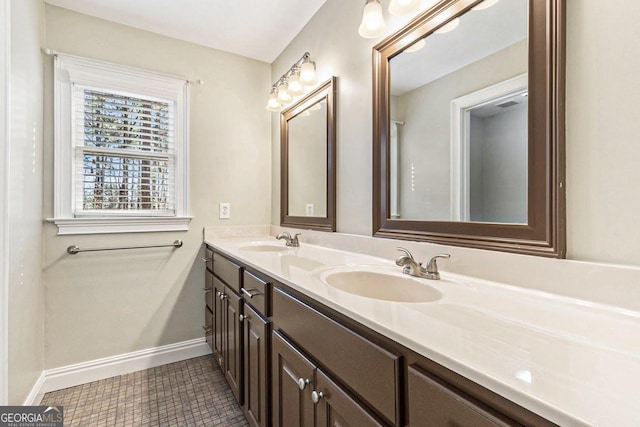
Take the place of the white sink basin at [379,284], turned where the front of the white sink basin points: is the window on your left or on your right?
on your right

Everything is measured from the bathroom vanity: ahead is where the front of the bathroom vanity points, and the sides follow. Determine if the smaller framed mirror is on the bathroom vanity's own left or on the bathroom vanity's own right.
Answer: on the bathroom vanity's own right

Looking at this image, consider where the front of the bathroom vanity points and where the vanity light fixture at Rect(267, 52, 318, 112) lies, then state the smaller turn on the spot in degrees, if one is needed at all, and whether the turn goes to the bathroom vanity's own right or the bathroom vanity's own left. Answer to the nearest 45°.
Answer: approximately 90° to the bathroom vanity's own right

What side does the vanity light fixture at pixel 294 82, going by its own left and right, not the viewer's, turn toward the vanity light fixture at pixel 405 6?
left

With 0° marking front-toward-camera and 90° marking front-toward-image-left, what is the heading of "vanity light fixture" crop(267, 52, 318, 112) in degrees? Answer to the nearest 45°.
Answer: approximately 45°

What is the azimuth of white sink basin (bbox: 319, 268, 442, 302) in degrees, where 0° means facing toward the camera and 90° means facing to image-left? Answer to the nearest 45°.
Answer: approximately 45°

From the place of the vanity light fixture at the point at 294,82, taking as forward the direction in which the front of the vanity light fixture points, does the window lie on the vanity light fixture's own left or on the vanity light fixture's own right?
on the vanity light fixture's own right

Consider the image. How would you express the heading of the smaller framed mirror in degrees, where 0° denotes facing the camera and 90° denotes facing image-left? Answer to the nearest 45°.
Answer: approximately 45°

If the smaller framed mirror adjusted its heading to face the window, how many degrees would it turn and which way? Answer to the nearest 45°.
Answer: approximately 45° to its right

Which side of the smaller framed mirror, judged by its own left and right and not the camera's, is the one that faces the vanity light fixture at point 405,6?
left
